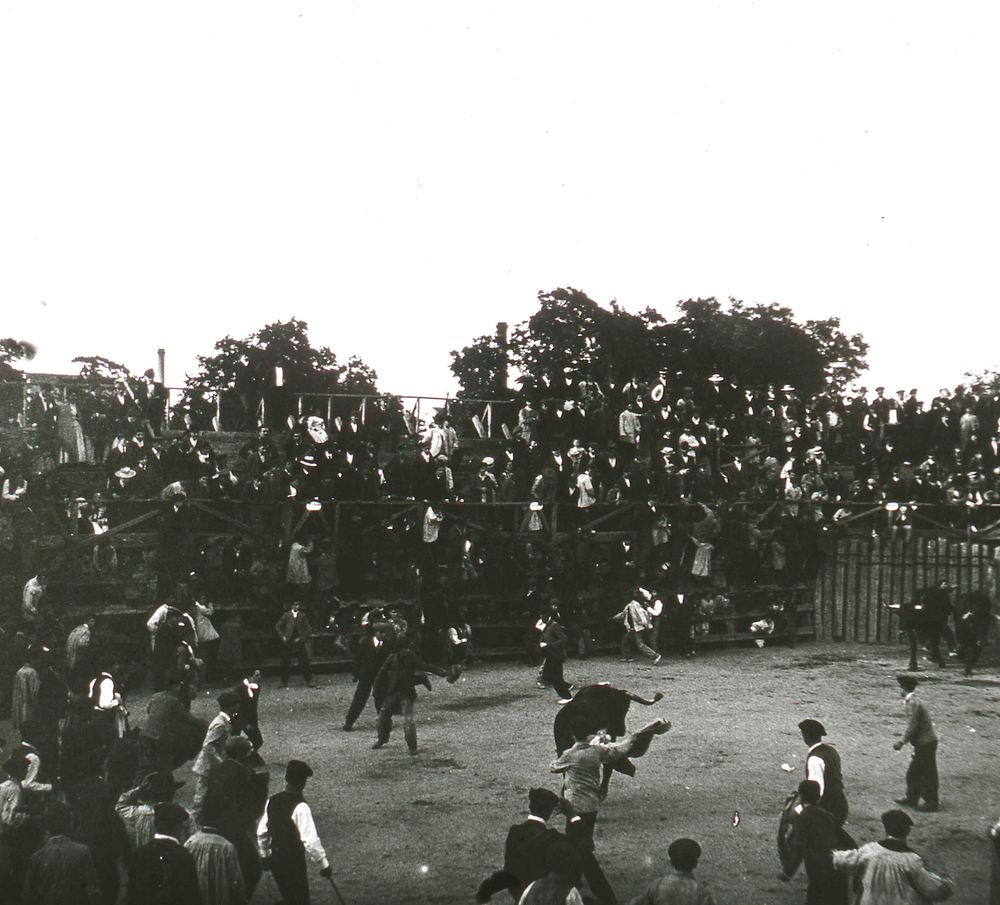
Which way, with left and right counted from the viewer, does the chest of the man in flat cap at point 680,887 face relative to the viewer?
facing away from the viewer

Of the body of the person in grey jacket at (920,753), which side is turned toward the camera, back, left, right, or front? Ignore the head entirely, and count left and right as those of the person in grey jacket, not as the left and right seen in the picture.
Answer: left

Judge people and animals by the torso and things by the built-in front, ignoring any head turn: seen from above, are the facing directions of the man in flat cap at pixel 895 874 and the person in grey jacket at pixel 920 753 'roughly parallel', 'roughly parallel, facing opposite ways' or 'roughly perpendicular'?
roughly perpendicular

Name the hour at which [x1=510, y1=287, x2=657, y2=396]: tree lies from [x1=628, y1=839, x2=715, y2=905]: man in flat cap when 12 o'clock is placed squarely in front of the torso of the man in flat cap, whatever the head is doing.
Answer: The tree is roughly at 12 o'clock from the man in flat cap.

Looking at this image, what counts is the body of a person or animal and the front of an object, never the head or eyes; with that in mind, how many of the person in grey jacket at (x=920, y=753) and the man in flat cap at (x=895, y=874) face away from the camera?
1

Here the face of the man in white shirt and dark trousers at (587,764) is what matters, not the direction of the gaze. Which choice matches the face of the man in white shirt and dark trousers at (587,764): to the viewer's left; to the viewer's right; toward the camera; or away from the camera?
away from the camera

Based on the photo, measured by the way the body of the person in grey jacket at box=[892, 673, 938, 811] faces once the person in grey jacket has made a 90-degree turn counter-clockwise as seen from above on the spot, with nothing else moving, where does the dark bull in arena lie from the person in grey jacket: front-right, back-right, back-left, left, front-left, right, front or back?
front-right

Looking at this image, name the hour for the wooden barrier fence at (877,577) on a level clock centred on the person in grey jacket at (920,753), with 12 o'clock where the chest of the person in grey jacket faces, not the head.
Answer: The wooden barrier fence is roughly at 3 o'clock from the person in grey jacket.

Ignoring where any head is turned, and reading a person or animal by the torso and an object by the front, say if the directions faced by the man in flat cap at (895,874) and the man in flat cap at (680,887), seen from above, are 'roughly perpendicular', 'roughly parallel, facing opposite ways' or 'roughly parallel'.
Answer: roughly parallel

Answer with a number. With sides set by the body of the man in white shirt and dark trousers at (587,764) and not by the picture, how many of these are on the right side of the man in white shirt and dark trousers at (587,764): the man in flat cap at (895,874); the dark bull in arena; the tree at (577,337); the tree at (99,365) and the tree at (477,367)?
1

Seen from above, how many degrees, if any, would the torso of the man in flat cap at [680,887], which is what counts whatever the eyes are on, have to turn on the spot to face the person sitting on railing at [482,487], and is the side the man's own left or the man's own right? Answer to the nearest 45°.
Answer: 0° — they already face them

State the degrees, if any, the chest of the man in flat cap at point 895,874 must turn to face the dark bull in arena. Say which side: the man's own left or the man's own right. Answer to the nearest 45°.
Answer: approximately 45° to the man's own left

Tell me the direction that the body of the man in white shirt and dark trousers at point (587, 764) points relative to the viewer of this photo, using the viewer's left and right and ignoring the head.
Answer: facing away from the viewer and to the right of the viewer
